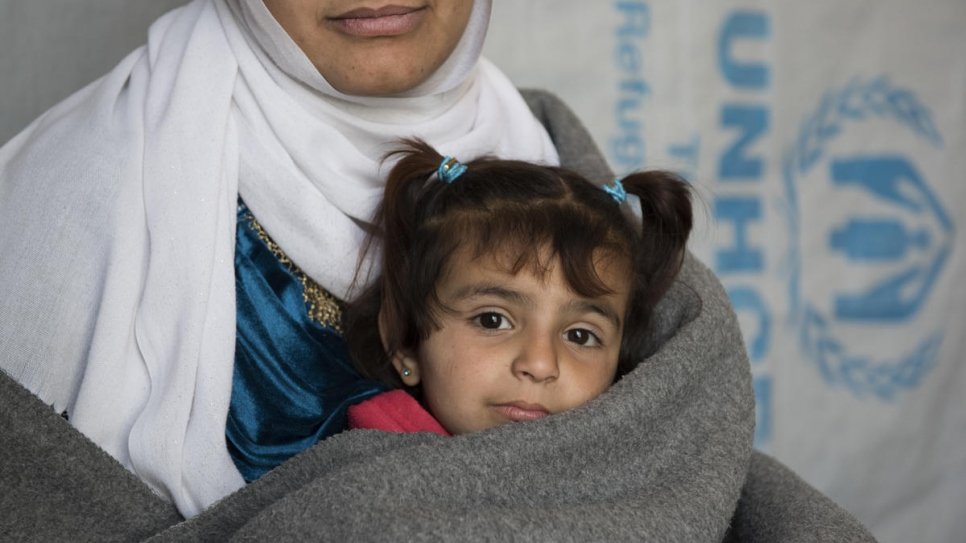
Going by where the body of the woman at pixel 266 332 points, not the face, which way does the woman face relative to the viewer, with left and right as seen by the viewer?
facing the viewer

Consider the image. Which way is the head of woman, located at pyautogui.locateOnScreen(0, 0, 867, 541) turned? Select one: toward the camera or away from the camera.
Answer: toward the camera
